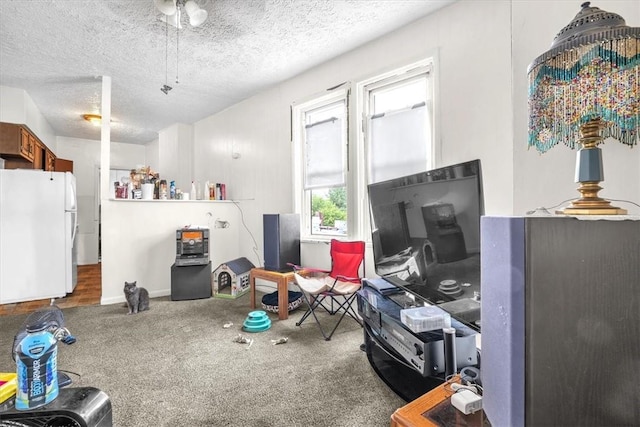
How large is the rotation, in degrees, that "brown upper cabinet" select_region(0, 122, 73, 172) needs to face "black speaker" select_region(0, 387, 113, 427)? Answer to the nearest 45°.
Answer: approximately 90° to its right

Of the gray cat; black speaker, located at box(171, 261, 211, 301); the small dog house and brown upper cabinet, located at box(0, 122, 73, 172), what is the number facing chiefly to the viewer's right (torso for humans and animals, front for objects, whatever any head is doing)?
1

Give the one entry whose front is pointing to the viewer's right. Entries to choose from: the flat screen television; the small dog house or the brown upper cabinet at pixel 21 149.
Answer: the brown upper cabinet

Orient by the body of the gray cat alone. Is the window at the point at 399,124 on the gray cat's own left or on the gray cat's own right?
on the gray cat's own left

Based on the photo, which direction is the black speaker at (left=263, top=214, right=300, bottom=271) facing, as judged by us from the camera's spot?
facing the viewer and to the left of the viewer

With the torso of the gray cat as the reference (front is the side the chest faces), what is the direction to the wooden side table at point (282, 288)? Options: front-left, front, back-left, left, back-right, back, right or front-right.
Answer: left

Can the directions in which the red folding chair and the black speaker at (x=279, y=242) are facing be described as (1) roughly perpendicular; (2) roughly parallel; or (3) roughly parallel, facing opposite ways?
roughly parallel

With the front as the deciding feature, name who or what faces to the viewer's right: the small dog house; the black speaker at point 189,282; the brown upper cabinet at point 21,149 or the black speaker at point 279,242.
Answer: the brown upper cabinet

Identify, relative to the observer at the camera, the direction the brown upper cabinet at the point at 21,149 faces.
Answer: facing to the right of the viewer

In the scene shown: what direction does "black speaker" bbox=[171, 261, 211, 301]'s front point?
toward the camera

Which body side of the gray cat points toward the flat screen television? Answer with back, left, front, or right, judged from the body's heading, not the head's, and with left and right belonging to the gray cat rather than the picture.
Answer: left

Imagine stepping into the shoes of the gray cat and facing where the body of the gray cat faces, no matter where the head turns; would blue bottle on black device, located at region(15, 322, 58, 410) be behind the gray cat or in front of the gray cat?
in front

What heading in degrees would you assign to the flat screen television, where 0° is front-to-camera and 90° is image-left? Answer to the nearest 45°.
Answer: approximately 45°

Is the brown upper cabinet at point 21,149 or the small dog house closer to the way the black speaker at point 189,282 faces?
the small dog house
